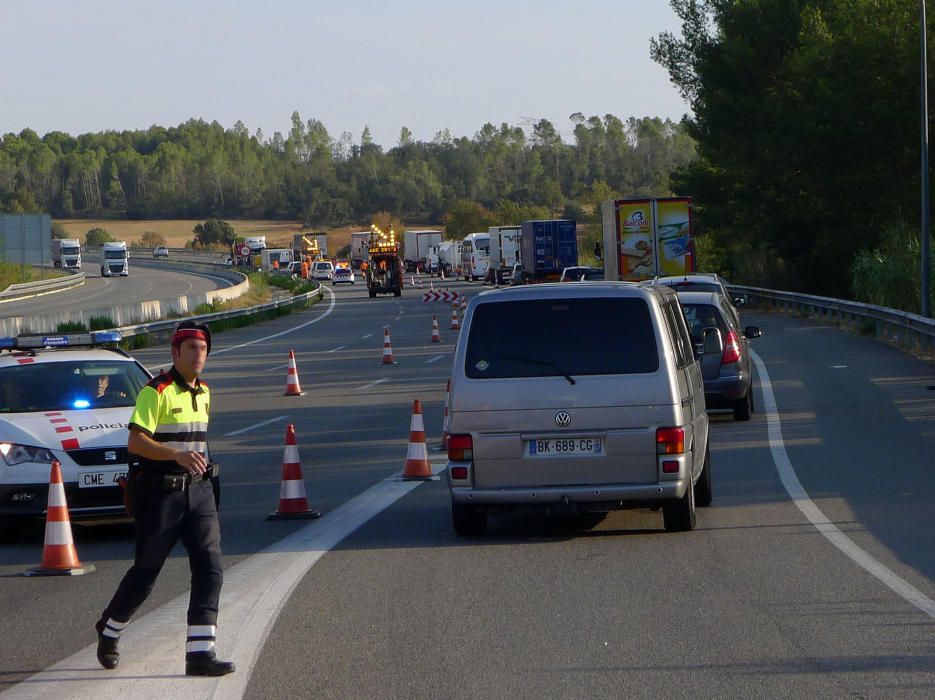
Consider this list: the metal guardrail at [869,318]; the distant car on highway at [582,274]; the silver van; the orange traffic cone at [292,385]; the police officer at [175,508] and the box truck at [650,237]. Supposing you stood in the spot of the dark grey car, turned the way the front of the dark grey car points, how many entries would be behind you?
2

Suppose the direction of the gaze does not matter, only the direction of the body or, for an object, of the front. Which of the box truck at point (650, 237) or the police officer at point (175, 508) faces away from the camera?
the box truck

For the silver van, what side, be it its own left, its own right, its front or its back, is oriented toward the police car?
left

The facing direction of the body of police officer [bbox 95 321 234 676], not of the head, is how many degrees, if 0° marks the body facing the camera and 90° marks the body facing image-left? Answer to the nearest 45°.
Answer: approximately 315°

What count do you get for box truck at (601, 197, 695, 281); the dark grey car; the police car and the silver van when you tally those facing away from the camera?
3

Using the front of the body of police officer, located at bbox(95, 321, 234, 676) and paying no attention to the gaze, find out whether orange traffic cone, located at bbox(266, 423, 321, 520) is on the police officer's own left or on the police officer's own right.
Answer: on the police officer's own left

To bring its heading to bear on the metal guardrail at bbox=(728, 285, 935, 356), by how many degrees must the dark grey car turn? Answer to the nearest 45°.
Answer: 0° — it already faces it

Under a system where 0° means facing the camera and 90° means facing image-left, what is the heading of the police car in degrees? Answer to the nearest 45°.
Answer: approximately 315°

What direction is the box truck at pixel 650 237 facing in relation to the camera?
away from the camera

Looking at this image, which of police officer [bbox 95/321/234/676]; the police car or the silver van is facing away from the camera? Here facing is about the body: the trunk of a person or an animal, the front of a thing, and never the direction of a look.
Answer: the silver van

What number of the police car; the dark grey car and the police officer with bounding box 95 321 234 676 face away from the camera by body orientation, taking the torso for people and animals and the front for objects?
1

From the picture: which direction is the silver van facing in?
away from the camera

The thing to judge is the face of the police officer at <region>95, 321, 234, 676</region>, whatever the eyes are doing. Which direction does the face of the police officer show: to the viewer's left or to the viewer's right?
to the viewer's right

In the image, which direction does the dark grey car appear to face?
away from the camera

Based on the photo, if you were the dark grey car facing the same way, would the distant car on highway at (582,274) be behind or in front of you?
in front

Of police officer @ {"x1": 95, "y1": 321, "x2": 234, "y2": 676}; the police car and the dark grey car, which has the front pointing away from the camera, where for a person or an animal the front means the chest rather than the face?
the dark grey car
